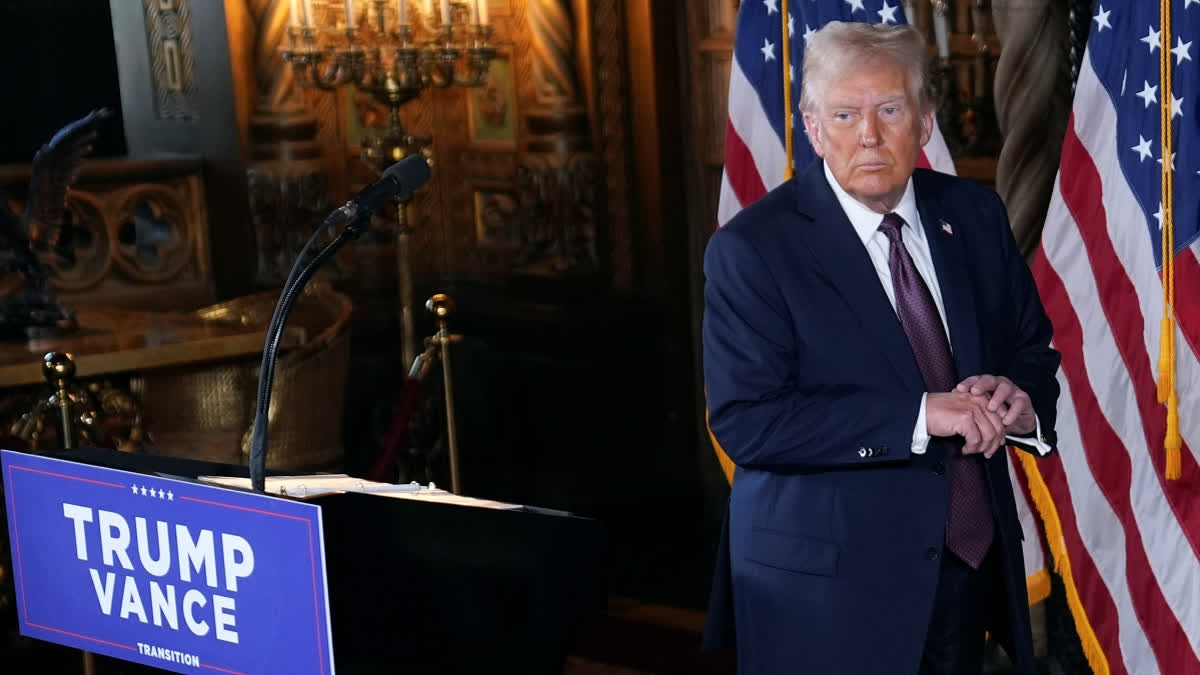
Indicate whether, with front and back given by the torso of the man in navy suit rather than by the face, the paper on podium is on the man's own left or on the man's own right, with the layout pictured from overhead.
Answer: on the man's own right

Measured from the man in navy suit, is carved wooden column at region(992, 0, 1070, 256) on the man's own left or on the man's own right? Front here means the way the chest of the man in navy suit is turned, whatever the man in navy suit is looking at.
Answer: on the man's own left

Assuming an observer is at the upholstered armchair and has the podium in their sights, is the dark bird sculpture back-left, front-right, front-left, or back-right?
back-right

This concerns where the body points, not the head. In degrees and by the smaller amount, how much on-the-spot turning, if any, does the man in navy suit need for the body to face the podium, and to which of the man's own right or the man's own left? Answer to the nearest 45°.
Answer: approximately 90° to the man's own right

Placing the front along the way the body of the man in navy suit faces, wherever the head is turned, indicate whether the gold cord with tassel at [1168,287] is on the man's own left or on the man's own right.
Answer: on the man's own left

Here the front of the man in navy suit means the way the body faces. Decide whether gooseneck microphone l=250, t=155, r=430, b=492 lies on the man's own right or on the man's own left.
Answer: on the man's own right

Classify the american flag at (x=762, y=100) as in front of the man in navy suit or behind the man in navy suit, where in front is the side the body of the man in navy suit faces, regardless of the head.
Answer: behind
